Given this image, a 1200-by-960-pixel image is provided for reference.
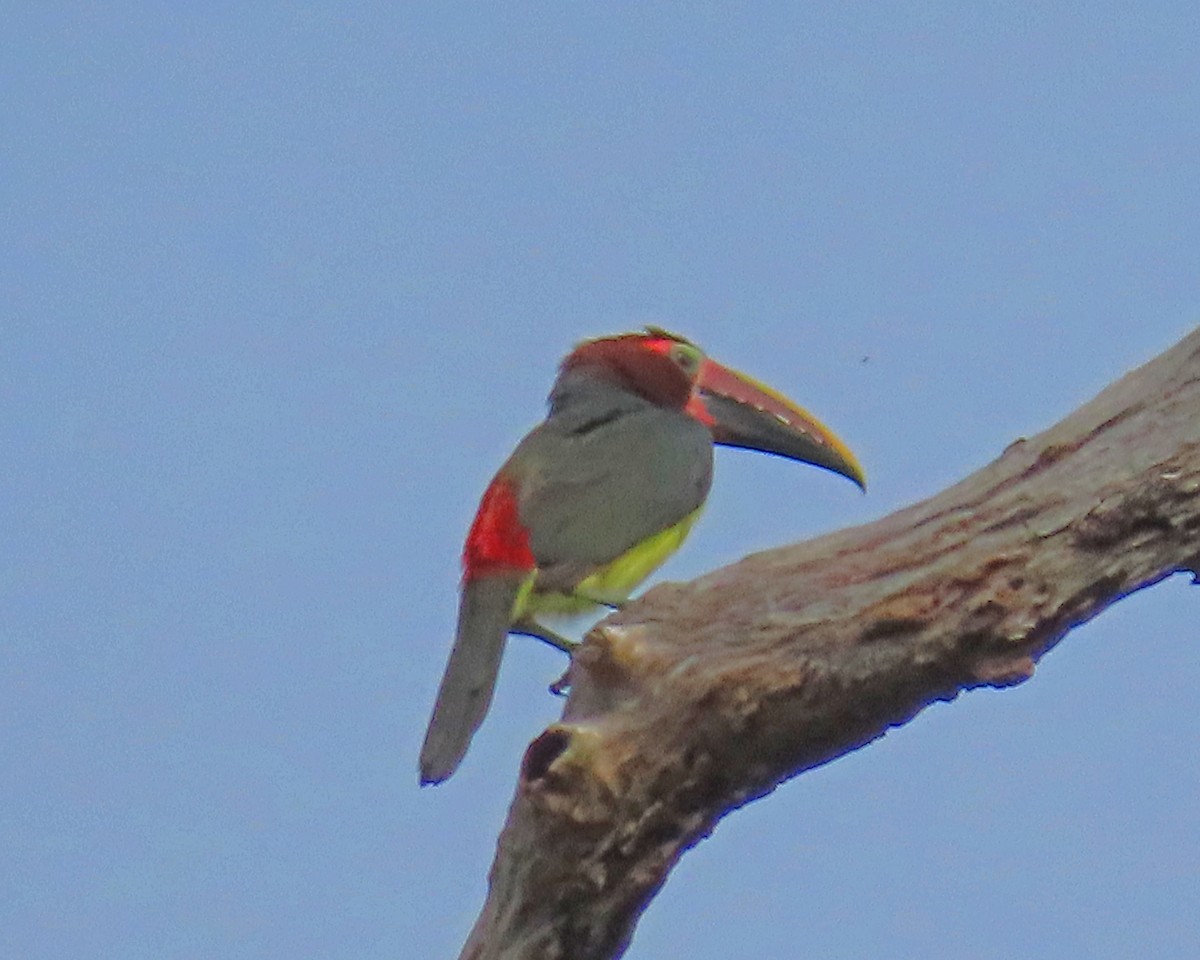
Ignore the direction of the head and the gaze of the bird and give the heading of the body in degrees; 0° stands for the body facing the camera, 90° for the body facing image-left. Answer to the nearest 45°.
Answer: approximately 270°
